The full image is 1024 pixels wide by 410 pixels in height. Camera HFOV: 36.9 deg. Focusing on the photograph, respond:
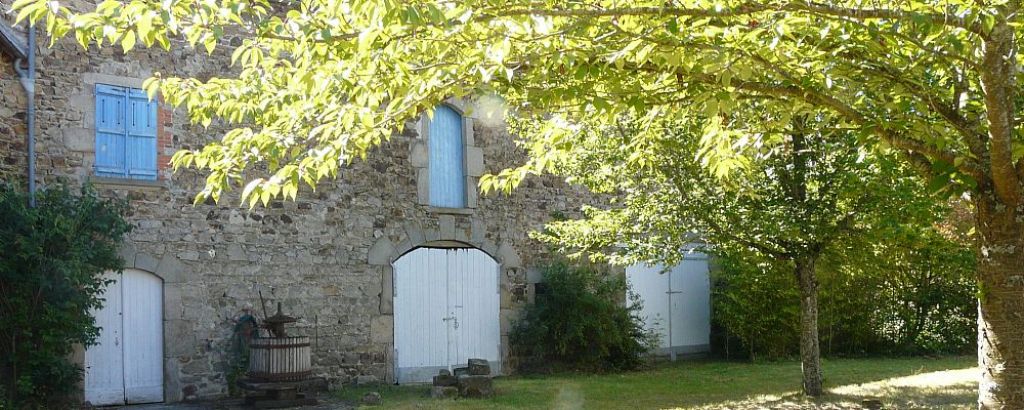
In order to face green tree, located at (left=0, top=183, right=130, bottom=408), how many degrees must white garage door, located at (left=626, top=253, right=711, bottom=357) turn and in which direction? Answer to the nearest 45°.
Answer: approximately 45° to its right

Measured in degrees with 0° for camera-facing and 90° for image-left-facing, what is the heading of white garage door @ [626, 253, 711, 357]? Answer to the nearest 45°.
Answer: approximately 0°

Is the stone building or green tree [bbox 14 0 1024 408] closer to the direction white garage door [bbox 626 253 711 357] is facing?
the green tree

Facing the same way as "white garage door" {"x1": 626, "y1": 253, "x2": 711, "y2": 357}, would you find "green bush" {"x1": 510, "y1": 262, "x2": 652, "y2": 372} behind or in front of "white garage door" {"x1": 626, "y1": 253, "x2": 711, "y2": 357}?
in front

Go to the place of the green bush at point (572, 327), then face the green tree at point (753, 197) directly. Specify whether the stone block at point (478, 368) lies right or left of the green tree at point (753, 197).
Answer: right

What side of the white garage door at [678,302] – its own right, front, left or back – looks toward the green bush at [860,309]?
left

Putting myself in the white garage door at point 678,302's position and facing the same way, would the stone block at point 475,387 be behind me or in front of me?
in front

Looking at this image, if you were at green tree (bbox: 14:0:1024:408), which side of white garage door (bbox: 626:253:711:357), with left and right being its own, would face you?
front
